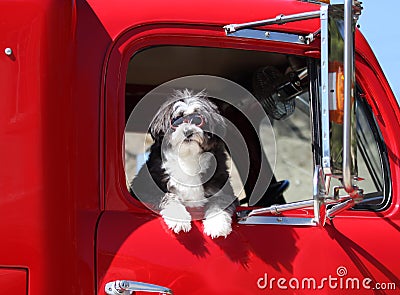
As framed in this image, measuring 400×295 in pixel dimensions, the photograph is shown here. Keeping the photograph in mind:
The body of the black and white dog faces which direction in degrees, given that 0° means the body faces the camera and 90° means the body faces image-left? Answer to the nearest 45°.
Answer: approximately 0°

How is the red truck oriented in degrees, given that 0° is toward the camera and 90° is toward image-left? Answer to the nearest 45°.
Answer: approximately 270°
